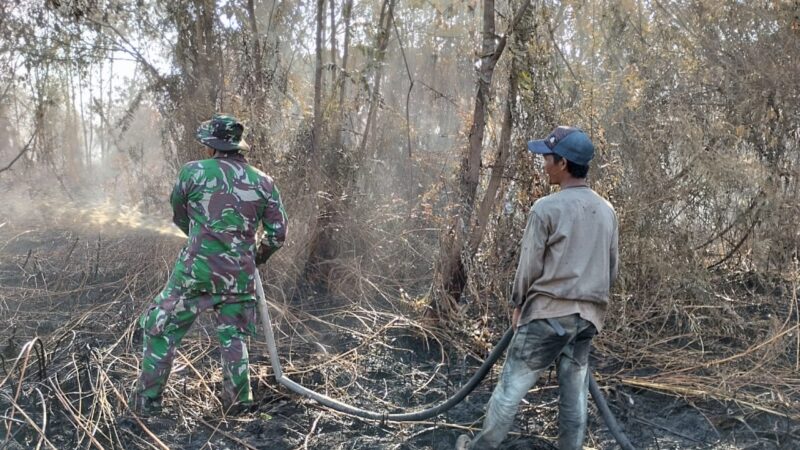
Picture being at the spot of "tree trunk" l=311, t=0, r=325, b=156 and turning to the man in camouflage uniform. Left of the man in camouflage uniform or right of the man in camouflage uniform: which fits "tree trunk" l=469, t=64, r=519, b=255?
left

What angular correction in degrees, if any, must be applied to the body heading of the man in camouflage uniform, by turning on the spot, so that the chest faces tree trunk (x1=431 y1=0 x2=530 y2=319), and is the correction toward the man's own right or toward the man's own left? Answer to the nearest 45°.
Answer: approximately 45° to the man's own right

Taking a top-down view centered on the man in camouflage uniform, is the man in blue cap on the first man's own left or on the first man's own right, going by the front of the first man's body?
on the first man's own right

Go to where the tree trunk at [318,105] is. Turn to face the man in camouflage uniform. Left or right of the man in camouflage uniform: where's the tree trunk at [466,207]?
left

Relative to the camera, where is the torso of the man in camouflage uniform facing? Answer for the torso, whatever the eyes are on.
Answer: away from the camera
